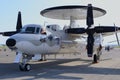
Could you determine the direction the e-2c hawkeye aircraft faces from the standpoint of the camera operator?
facing the viewer and to the left of the viewer
